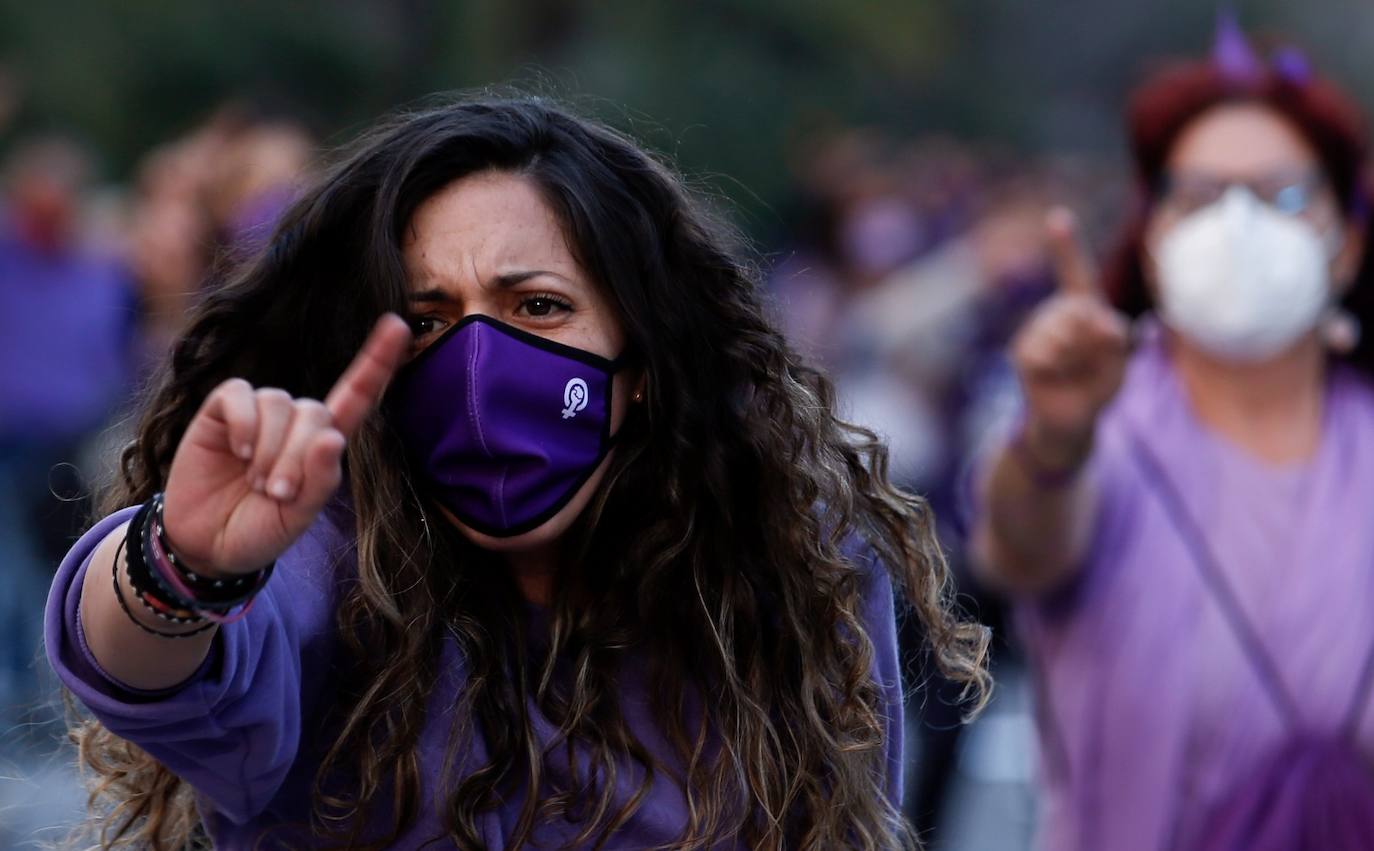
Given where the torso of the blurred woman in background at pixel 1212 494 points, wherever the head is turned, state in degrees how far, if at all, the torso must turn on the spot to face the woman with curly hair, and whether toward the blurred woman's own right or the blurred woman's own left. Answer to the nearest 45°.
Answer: approximately 45° to the blurred woman's own right

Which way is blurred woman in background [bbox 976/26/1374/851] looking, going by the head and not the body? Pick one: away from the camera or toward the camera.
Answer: toward the camera

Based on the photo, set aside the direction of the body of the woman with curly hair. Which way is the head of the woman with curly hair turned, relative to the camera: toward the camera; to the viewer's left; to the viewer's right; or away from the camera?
toward the camera

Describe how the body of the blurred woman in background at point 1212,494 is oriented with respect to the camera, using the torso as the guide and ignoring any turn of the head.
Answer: toward the camera
